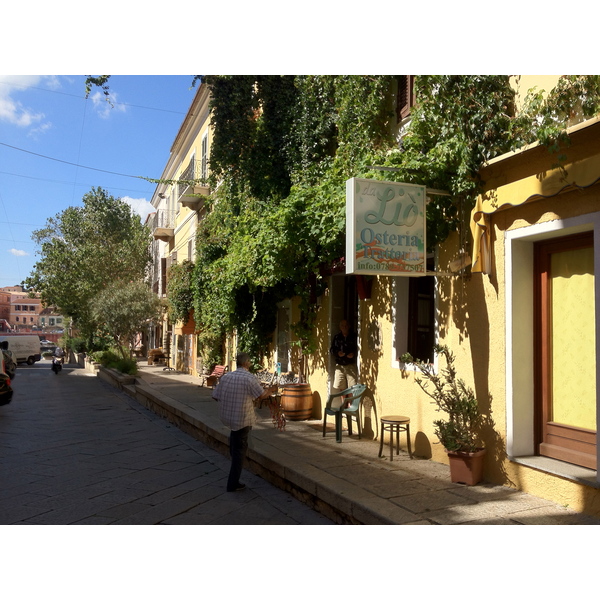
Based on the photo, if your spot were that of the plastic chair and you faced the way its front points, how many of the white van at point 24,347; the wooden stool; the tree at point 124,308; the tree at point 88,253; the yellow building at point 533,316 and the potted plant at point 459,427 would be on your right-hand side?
3

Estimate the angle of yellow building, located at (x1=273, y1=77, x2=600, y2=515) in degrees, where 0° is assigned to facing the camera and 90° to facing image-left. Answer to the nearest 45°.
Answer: approximately 45°

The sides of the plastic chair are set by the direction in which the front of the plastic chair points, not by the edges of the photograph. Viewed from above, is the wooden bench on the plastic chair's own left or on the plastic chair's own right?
on the plastic chair's own right

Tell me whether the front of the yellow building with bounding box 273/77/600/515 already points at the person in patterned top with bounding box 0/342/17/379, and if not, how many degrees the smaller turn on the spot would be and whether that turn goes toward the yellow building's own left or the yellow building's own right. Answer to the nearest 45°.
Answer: approximately 90° to the yellow building's own right

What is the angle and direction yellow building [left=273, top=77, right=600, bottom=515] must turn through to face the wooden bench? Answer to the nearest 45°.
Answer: approximately 90° to its right

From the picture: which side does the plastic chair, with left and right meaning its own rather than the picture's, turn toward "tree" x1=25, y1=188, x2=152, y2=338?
right

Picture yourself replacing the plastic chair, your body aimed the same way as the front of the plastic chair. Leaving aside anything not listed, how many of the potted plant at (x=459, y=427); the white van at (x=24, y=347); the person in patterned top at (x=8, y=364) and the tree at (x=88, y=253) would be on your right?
3

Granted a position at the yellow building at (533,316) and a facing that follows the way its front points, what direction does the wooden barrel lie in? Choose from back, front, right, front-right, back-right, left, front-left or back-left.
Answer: right

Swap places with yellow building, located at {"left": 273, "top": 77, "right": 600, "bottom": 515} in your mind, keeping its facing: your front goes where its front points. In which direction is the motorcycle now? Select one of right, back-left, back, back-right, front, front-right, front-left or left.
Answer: right

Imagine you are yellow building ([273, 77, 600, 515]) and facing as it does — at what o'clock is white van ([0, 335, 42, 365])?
The white van is roughly at 3 o'clock from the yellow building.

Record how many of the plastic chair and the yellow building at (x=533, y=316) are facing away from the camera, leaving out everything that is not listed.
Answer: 0

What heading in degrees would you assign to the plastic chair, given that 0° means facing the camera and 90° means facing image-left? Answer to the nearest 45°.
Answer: approximately 45°

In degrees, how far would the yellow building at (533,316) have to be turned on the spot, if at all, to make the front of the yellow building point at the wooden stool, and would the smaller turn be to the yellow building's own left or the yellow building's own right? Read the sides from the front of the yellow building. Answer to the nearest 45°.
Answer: approximately 90° to the yellow building's own right

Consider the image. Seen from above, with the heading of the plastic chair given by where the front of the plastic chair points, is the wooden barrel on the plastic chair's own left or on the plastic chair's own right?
on the plastic chair's own right
